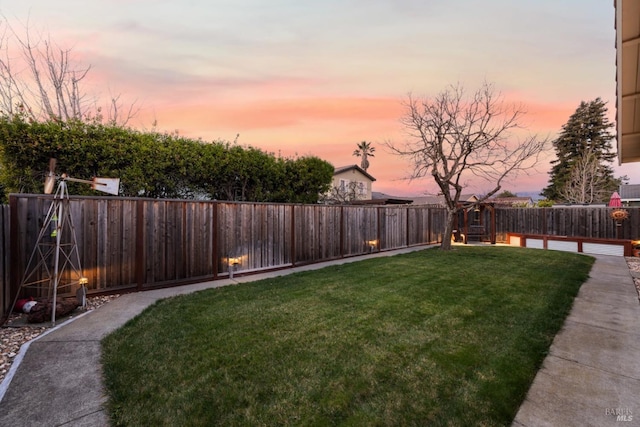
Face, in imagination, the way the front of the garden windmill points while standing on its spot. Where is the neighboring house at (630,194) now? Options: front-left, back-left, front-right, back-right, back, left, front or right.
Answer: back

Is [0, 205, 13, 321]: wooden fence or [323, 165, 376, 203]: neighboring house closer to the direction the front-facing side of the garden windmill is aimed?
the wooden fence

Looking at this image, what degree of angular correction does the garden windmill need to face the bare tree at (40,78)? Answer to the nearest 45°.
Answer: approximately 90° to its right

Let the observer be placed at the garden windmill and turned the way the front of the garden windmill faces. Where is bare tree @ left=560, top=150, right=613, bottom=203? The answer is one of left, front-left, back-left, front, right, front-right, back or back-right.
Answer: back

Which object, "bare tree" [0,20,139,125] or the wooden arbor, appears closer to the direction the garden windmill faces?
the bare tree

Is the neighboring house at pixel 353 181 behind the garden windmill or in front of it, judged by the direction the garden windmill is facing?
behind

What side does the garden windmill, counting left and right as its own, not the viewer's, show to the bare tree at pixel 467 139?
back

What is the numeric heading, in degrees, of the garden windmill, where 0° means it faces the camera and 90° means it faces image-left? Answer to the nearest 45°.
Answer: approximately 90°
